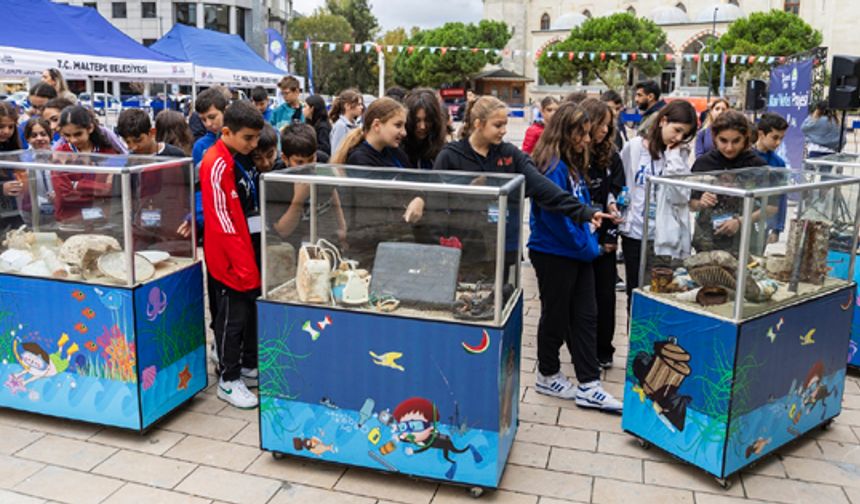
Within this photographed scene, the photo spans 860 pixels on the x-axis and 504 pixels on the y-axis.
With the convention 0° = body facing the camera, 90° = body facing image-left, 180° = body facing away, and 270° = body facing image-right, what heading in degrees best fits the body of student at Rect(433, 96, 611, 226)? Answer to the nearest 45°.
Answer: approximately 315°

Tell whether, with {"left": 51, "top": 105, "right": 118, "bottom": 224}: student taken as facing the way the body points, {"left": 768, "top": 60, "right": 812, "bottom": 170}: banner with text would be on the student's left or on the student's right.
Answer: on the student's left

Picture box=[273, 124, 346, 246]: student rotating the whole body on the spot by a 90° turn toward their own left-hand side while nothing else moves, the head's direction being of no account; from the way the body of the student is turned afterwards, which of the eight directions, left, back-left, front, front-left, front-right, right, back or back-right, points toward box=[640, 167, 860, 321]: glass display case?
front

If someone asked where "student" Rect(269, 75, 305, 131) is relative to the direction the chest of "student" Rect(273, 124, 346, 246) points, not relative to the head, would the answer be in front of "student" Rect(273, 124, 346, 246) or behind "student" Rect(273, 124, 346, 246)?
behind

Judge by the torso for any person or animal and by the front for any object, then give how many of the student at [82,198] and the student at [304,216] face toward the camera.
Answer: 2

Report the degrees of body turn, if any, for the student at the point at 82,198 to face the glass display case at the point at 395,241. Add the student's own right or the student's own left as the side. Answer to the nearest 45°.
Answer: approximately 45° to the student's own left

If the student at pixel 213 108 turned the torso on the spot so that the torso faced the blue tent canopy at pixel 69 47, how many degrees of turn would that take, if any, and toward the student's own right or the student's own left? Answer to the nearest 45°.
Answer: approximately 135° to the student's own right

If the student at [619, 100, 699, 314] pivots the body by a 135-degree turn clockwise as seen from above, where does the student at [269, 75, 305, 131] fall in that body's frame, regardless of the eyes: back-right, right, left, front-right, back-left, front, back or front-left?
front-right

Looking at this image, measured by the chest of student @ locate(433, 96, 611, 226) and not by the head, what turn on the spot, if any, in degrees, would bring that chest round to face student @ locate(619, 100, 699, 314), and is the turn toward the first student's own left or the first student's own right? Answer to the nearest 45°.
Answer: approximately 90° to the first student's own left
